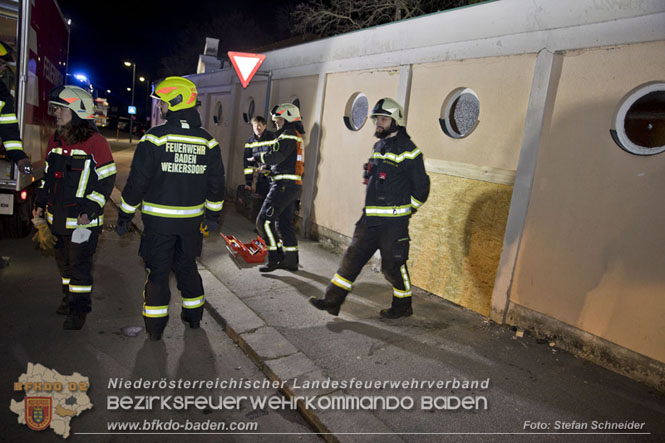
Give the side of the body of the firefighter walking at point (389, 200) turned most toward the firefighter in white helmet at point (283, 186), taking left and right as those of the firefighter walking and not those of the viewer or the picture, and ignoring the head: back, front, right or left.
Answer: right

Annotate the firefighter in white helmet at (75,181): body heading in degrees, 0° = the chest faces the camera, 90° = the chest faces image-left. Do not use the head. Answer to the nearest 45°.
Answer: approximately 45°

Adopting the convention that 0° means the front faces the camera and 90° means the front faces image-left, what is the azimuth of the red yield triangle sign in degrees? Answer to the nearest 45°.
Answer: approximately 0°

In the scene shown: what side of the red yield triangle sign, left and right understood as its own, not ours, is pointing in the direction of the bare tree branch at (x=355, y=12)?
back

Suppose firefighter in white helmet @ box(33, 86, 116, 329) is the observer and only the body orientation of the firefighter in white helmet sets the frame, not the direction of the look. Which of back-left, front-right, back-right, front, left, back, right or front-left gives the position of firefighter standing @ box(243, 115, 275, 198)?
back

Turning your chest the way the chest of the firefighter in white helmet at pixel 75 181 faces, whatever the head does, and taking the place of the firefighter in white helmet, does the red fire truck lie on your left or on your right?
on your right

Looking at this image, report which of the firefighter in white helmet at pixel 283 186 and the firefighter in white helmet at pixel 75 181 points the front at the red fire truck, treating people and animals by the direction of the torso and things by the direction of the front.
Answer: the firefighter in white helmet at pixel 283 186

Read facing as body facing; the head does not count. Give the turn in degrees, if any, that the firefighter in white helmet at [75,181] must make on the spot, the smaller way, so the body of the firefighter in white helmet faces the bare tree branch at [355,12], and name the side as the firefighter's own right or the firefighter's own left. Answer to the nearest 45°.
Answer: approximately 180°

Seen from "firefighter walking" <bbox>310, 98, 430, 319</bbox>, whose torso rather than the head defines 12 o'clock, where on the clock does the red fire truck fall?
The red fire truck is roughly at 2 o'clock from the firefighter walking.

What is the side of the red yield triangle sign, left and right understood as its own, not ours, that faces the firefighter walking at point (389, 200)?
front

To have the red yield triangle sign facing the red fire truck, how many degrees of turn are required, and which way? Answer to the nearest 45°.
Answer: approximately 45° to its right
